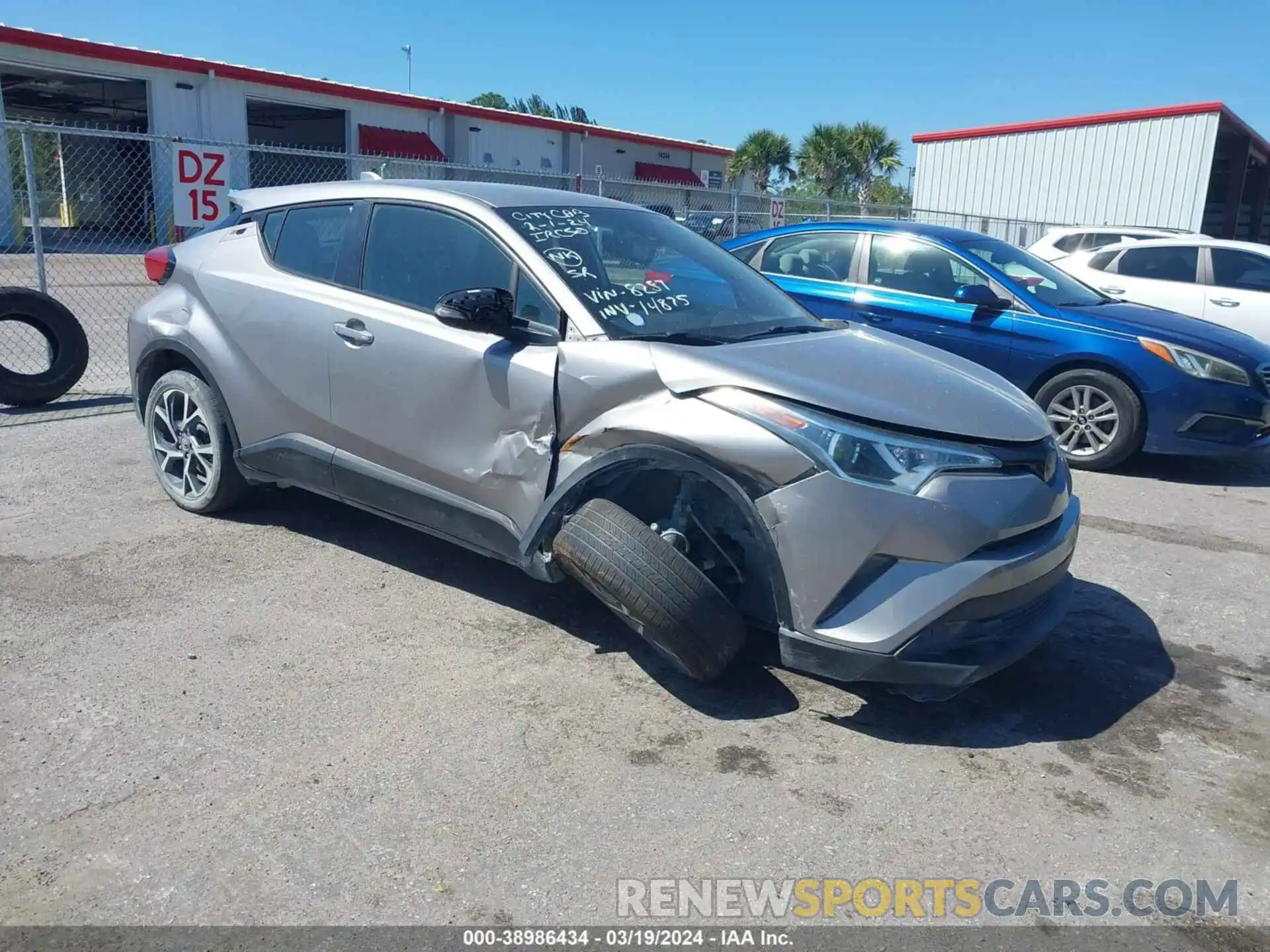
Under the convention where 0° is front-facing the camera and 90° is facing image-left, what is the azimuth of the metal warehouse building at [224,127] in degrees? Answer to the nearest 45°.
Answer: approximately 315°

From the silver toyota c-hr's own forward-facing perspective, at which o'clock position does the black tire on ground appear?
The black tire on ground is roughly at 6 o'clock from the silver toyota c-hr.

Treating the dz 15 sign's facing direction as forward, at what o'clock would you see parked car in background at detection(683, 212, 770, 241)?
The parked car in background is roughly at 8 o'clock from the dz 15 sign.

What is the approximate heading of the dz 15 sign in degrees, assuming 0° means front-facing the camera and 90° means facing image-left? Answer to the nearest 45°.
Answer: approximately 0°

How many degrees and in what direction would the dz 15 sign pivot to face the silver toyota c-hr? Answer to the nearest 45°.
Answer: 0° — it already faces it

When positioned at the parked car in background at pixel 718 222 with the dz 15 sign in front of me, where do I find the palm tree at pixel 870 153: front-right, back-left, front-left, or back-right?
back-right

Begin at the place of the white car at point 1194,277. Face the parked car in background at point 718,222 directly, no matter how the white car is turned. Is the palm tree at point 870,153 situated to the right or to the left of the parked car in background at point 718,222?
right

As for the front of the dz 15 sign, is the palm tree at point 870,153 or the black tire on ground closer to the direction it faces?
the black tire on ground

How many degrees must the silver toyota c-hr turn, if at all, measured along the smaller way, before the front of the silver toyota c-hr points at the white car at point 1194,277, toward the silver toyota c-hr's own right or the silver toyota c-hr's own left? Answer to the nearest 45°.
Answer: approximately 90° to the silver toyota c-hr's own left

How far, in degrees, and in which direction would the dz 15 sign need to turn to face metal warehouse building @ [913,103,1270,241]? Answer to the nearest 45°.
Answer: approximately 135° to its left
